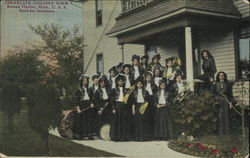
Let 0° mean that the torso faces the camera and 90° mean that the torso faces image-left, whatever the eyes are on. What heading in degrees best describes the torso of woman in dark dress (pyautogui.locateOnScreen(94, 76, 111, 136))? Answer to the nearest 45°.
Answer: approximately 0°

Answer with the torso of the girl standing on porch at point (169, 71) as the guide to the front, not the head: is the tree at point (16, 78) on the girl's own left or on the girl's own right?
on the girl's own right

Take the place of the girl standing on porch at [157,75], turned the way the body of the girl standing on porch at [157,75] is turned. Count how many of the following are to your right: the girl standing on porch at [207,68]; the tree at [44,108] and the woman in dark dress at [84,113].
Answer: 2

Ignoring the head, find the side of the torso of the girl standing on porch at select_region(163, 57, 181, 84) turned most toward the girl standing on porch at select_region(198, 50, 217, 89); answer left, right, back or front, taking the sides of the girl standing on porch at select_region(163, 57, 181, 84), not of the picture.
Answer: left

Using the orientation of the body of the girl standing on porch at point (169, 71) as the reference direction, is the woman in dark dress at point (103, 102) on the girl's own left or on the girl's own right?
on the girl's own right

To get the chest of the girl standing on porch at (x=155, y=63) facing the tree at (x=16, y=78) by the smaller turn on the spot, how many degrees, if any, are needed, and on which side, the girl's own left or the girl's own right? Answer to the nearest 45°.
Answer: approximately 90° to the girl's own right

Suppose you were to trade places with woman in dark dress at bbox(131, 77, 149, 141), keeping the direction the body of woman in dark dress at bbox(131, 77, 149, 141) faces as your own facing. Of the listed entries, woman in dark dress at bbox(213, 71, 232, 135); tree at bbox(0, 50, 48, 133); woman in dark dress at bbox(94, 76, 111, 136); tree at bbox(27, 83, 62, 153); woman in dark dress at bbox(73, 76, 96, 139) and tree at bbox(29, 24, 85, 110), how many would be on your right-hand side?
5

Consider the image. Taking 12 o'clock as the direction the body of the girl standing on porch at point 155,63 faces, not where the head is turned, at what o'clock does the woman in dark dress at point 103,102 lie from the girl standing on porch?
The woman in dark dress is roughly at 1 o'clock from the girl standing on porch.
